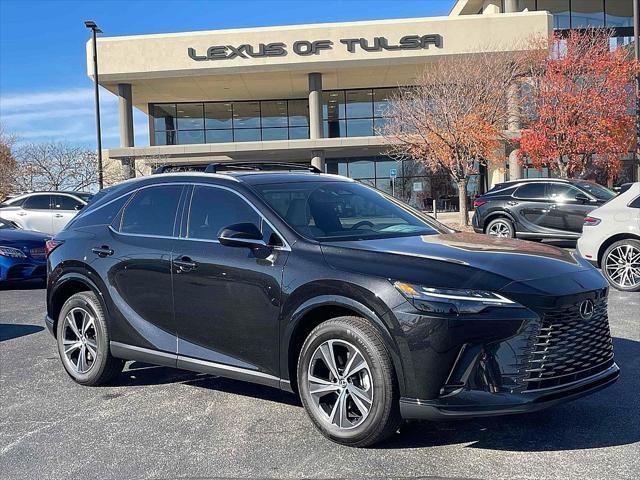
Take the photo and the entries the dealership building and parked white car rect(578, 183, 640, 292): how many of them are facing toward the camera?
1

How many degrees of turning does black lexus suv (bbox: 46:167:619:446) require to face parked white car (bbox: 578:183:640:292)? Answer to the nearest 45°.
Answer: approximately 90° to its left

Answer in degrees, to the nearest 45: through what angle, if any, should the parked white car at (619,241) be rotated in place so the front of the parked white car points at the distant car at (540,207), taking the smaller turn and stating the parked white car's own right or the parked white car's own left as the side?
approximately 90° to the parked white car's own left

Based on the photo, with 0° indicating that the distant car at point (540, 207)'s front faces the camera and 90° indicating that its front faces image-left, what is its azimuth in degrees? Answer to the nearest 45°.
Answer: approximately 270°

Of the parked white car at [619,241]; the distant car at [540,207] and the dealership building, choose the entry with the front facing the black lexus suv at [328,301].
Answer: the dealership building
